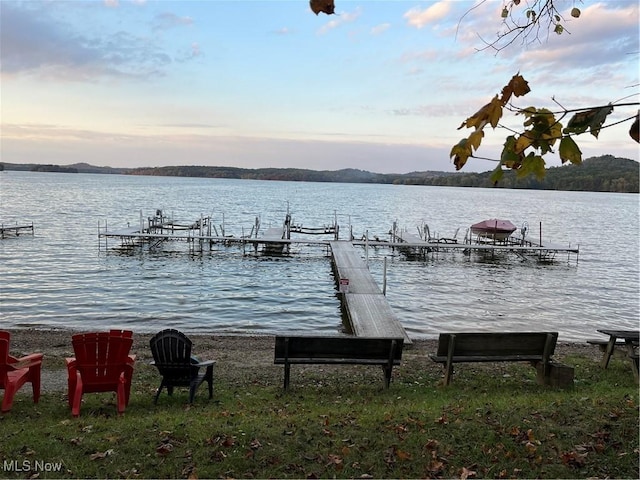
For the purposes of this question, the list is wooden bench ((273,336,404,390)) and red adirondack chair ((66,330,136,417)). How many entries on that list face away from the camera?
2

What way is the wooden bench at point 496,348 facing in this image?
away from the camera

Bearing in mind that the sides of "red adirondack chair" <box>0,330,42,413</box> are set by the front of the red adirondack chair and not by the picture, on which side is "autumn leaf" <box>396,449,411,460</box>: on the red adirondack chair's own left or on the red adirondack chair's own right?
on the red adirondack chair's own right

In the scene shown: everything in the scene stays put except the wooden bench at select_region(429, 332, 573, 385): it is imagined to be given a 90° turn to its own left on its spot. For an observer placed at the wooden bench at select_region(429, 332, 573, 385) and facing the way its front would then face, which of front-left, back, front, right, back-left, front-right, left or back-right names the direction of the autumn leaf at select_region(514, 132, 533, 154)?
left

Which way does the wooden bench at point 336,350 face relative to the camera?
away from the camera

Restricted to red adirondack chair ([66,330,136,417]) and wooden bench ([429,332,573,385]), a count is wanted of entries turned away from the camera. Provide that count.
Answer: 2

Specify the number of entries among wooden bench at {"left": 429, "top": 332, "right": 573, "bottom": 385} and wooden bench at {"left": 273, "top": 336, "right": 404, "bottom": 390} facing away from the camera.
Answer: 2

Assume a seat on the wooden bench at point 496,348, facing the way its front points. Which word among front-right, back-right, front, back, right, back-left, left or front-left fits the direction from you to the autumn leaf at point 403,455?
back

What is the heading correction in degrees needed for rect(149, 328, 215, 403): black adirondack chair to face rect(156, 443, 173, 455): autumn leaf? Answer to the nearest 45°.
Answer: approximately 135° to its right

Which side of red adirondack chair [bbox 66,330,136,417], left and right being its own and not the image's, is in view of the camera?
back
